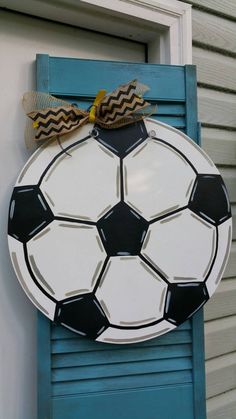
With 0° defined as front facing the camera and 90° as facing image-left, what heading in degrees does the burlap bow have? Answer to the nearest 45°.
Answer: approximately 0°

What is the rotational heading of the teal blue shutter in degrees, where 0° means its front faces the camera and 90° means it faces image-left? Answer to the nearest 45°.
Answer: approximately 0°
